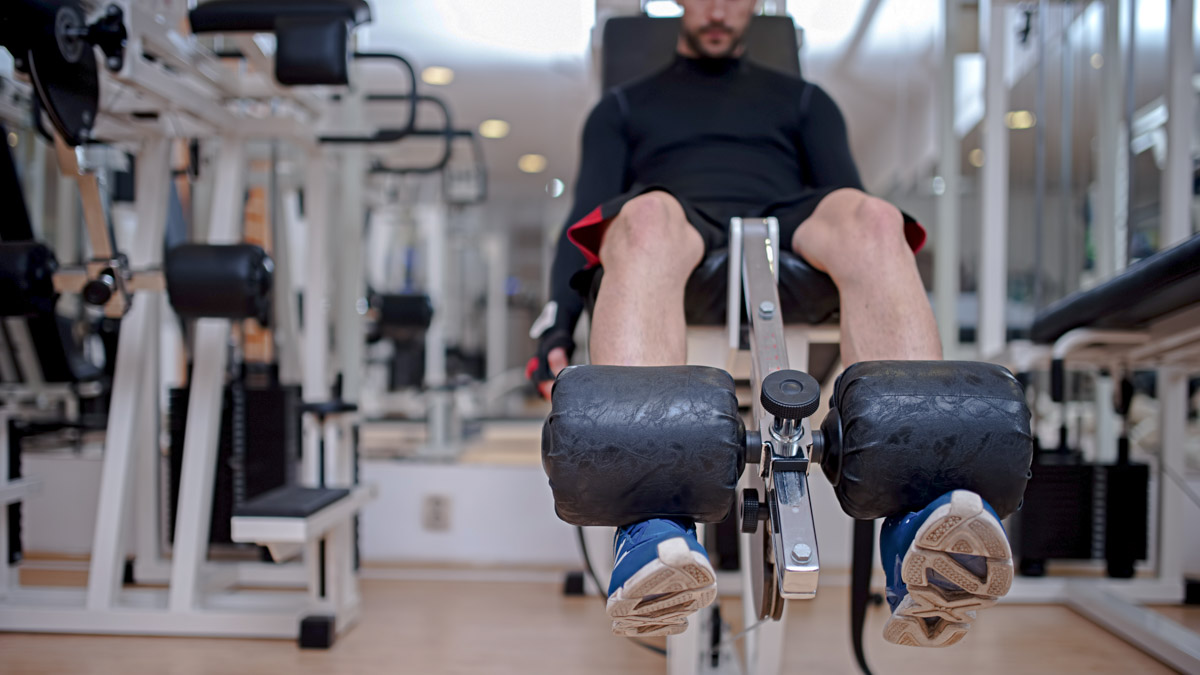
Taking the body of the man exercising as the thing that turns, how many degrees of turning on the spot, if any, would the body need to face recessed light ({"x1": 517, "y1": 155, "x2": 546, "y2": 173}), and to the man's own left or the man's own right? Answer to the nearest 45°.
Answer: approximately 180°

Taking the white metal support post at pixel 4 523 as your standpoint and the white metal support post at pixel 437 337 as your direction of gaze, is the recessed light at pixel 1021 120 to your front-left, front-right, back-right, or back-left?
front-right

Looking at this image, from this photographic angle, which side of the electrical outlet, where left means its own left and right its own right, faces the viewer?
front

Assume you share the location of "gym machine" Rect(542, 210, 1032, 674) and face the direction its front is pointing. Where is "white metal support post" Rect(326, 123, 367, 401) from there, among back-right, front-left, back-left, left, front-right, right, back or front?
back-right

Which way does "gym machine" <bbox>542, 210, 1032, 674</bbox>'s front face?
toward the camera

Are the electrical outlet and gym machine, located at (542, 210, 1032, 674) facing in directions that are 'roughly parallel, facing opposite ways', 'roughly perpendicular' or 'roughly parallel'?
roughly parallel

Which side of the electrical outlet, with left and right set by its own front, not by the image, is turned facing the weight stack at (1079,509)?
left

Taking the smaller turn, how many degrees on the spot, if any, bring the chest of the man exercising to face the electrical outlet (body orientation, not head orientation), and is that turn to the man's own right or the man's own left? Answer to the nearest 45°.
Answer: approximately 135° to the man's own right

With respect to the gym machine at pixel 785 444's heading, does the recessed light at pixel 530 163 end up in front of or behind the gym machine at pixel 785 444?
behind

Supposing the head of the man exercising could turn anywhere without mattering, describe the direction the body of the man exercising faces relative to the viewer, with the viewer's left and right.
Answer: facing the viewer

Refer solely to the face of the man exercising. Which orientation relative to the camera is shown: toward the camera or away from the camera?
toward the camera

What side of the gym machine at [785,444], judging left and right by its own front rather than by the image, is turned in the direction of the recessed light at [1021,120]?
back

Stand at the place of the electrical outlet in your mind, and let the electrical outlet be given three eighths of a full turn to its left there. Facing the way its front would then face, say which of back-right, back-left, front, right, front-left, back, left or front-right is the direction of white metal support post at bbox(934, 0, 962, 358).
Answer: front-right

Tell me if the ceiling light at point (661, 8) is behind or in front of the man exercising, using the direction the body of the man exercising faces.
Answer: behind

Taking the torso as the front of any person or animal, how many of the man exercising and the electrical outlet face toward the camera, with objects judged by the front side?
2
